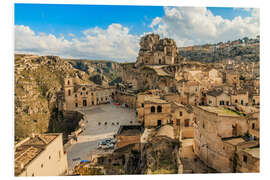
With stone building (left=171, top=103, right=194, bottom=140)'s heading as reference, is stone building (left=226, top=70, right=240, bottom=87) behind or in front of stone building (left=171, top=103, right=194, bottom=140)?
behind

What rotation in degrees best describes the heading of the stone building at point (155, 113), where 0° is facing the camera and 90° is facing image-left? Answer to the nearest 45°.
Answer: approximately 0°

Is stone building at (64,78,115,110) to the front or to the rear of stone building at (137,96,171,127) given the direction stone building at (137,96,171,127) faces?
to the rear

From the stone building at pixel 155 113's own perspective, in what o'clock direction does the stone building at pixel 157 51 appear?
the stone building at pixel 157 51 is roughly at 6 o'clock from the stone building at pixel 155 113.

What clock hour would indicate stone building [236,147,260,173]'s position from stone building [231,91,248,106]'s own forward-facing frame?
stone building [236,147,260,173] is roughly at 12 o'clock from stone building [231,91,248,106].

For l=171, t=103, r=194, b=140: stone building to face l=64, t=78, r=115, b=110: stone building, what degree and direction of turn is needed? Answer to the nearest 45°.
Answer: approximately 135° to its right
